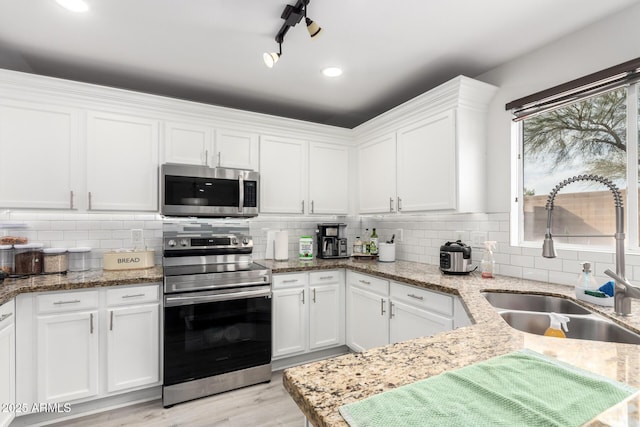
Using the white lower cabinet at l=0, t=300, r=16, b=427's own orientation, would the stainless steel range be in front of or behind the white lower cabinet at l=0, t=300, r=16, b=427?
in front

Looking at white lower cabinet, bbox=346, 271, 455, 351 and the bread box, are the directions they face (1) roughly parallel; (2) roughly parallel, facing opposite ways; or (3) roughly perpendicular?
roughly perpendicular

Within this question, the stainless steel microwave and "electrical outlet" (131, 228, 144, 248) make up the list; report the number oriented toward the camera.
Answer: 2

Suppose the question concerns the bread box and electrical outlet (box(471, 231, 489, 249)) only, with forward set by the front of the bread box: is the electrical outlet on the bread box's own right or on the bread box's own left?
on the bread box's own left

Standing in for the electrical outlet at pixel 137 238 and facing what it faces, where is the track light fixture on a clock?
The track light fixture is roughly at 11 o'clock from the electrical outlet.

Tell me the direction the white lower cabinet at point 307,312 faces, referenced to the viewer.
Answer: facing the viewer and to the right of the viewer

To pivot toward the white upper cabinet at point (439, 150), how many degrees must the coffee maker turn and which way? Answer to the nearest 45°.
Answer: approximately 45° to its left

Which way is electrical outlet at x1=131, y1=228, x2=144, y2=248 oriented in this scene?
toward the camera

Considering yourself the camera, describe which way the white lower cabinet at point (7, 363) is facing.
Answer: facing to the right of the viewer

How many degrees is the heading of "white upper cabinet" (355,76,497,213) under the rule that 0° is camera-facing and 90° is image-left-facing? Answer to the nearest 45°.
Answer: approximately 45°

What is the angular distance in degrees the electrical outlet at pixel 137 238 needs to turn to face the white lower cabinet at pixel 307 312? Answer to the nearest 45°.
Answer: approximately 45° to its left

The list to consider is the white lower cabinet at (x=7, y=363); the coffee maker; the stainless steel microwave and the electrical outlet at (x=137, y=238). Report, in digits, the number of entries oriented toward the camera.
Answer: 3
